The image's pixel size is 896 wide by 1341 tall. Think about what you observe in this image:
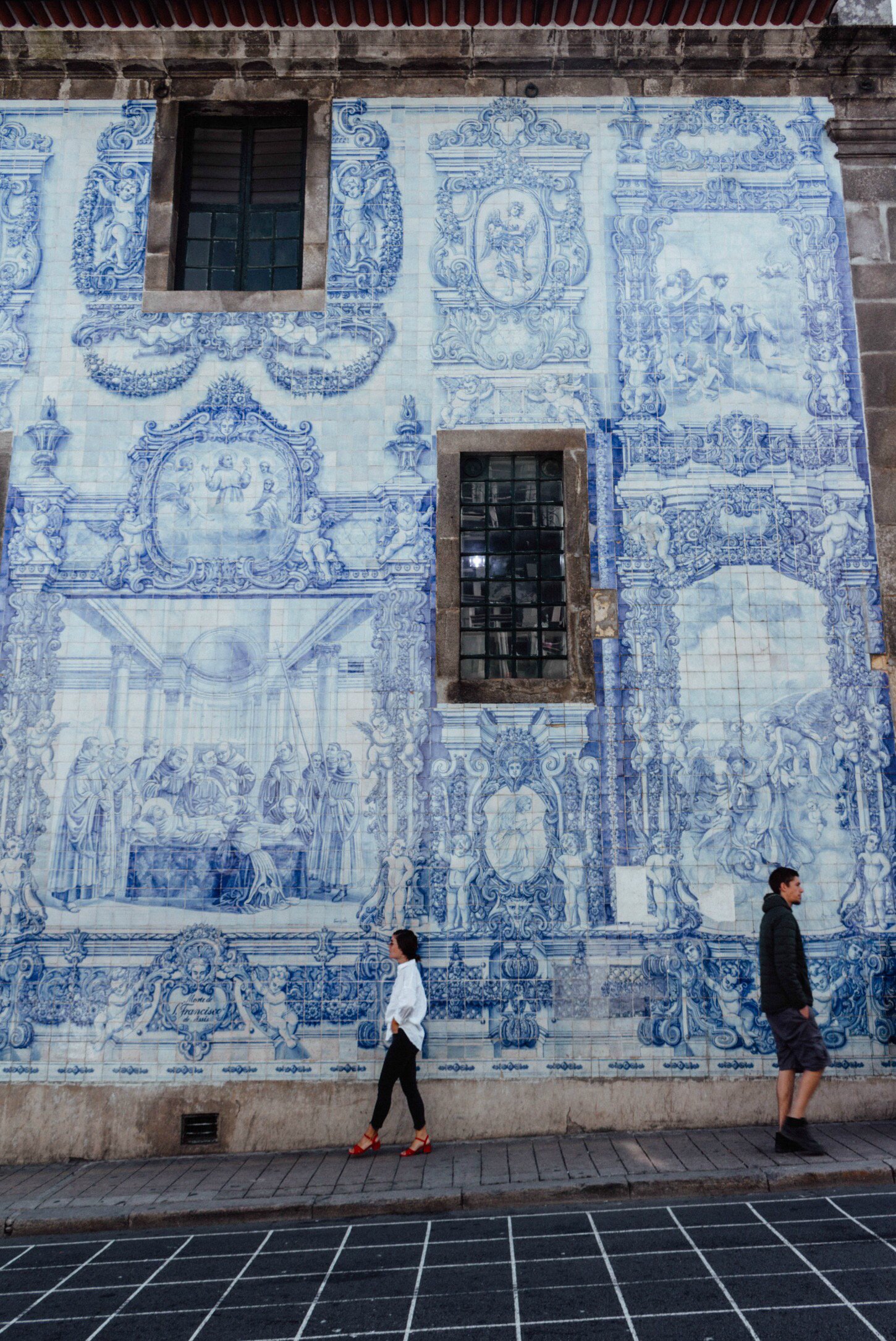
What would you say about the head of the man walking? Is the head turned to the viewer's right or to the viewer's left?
to the viewer's right

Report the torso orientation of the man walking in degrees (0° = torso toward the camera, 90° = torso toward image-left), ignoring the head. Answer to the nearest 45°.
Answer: approximately 270°

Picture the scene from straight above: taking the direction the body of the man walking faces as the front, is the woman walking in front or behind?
behind

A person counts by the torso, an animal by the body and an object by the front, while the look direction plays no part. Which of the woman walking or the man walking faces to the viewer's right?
the man walking

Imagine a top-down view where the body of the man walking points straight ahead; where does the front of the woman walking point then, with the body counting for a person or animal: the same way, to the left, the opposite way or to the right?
the opposite way

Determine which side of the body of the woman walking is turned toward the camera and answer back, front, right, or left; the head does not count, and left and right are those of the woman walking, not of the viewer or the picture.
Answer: left

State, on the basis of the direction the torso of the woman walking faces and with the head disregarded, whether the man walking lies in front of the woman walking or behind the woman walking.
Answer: behind

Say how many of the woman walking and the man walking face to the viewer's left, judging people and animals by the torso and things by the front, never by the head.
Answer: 1
